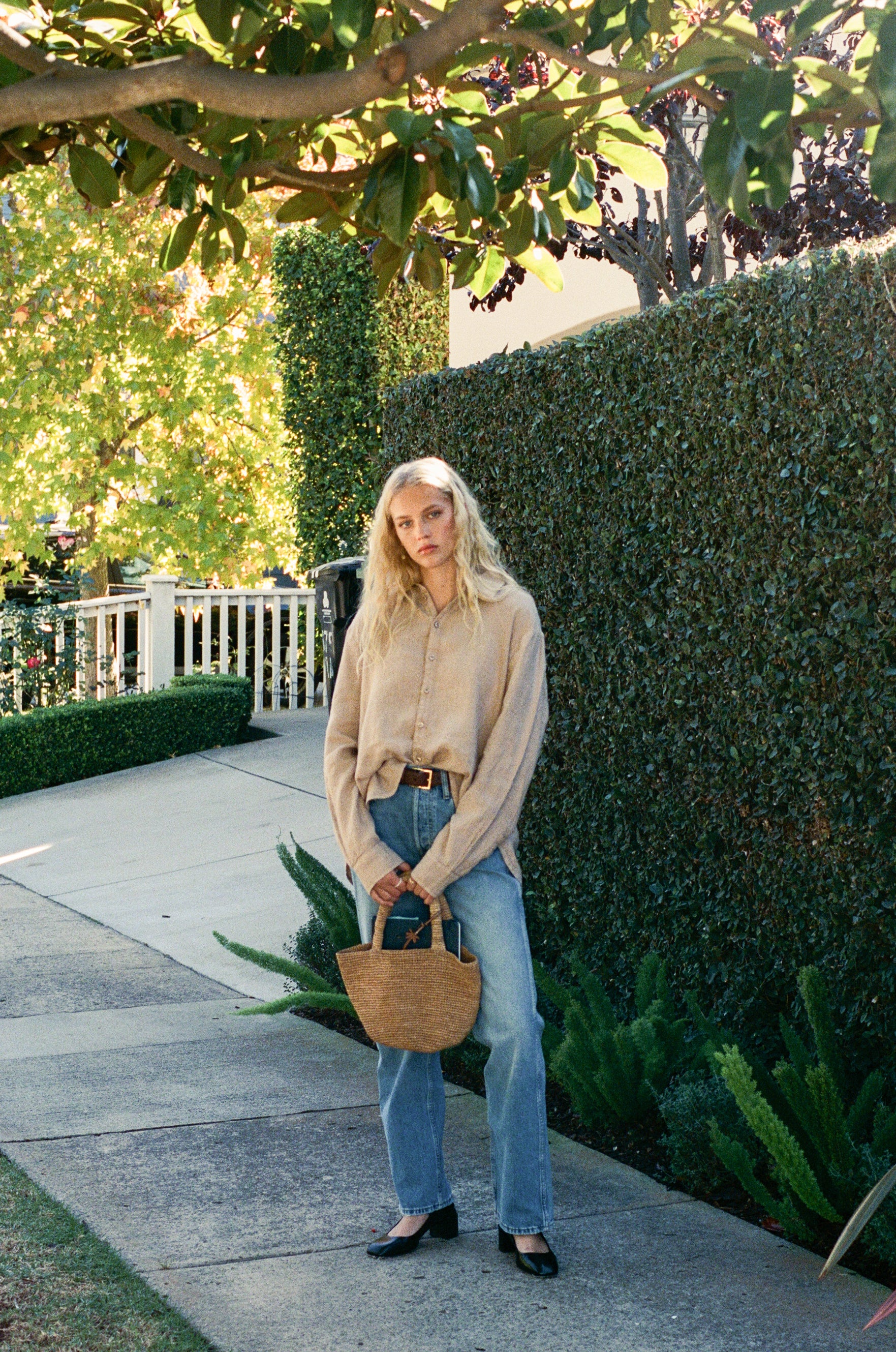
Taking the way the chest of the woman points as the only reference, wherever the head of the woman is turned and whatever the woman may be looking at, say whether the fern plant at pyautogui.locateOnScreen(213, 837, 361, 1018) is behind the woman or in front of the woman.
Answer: behind

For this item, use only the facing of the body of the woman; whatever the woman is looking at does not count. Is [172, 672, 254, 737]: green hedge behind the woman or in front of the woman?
behind

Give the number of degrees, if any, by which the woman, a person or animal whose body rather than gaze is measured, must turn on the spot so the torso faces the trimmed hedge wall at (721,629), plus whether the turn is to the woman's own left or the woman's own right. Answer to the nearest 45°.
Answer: approximately 135° to the woman's own left

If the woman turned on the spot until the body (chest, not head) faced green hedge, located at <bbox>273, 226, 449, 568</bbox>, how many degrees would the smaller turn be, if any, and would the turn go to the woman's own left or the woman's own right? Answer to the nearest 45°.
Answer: approximately 180°

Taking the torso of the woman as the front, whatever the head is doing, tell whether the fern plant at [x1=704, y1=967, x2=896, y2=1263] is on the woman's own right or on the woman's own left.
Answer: on the woman's own left

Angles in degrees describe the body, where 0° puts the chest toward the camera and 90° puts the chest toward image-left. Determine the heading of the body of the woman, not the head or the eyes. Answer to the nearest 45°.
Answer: approximately 0°

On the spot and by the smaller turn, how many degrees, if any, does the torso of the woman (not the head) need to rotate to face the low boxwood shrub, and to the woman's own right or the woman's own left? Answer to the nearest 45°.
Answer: approximately 180°

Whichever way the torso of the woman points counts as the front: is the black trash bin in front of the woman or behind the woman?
behind
